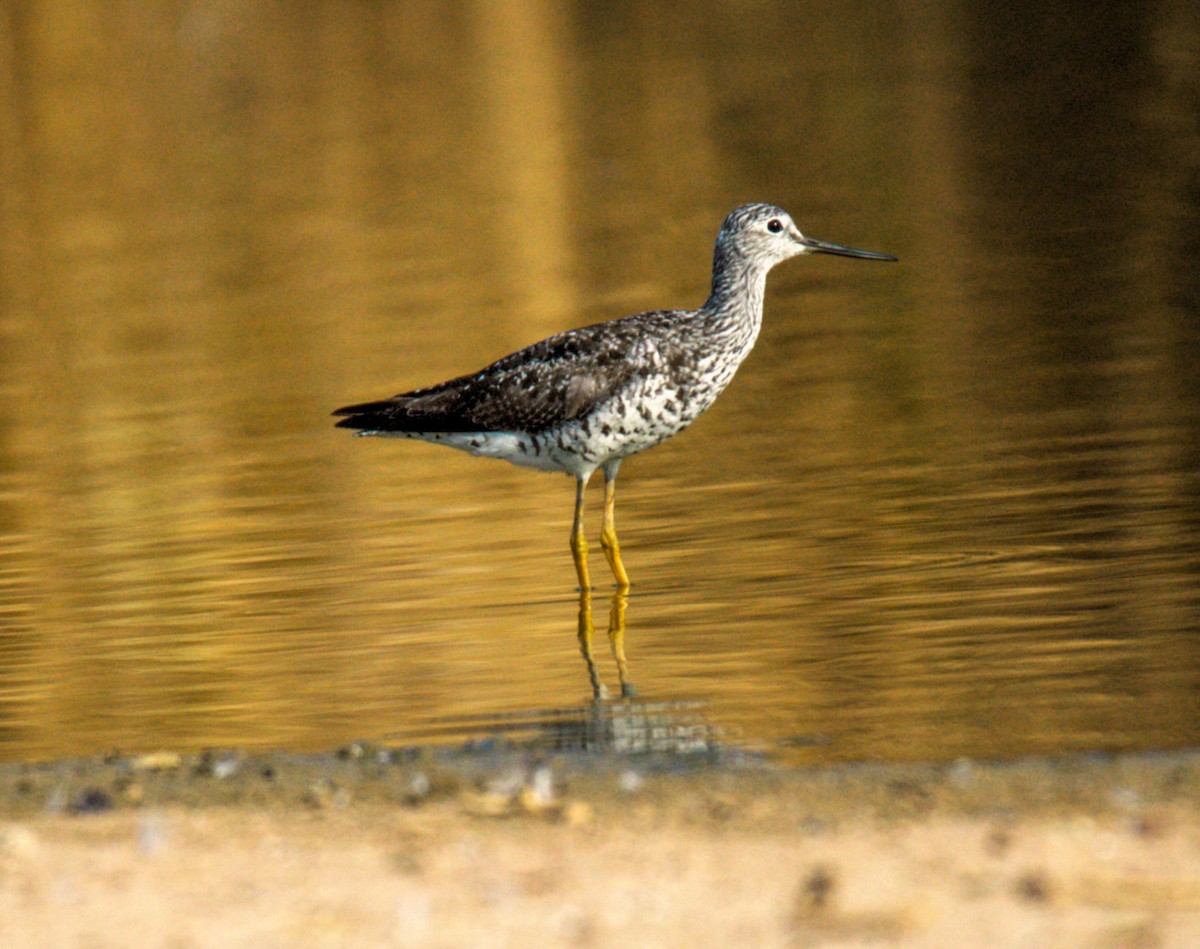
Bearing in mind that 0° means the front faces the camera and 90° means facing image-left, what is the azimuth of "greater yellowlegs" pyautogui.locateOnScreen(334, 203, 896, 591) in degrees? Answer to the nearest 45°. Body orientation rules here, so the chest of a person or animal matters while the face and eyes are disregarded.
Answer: approximately 270°
